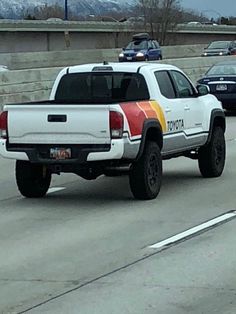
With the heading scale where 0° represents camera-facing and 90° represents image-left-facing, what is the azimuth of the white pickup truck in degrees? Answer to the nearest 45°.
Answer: approximately 225°
